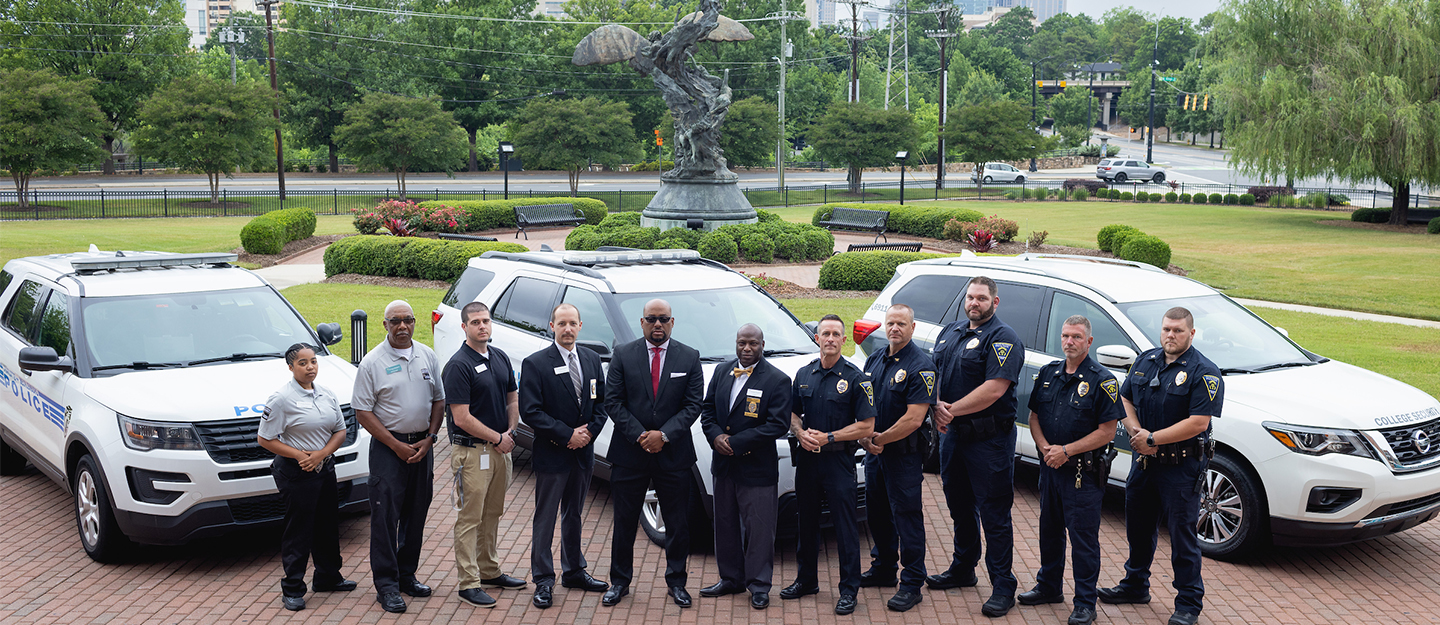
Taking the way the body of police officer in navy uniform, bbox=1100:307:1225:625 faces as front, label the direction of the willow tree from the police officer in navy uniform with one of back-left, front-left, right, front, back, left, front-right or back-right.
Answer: back-right

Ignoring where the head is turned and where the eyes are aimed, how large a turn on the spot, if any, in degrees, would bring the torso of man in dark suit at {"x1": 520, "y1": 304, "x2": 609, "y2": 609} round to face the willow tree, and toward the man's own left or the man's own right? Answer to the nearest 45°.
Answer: approximately 90° to the man's own left

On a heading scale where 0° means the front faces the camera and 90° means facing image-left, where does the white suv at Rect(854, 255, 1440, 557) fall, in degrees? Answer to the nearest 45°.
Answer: approximately 315°

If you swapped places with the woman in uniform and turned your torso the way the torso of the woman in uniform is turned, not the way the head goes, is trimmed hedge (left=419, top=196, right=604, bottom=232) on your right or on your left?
on your left

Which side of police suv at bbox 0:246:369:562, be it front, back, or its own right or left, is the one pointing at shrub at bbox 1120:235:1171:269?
left

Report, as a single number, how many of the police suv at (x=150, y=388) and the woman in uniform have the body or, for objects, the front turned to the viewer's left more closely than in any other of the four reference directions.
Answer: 0

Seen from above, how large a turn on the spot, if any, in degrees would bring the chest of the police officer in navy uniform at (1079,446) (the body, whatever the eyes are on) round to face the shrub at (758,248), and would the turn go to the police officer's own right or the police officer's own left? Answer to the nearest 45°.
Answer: approximately 135° to the police officer's own right
